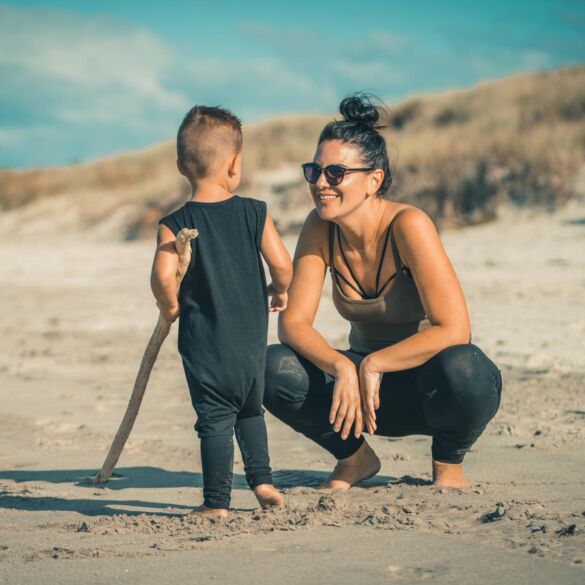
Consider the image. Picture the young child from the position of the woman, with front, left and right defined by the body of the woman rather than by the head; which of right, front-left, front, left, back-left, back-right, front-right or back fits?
front-right

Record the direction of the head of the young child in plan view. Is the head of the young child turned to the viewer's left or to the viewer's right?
to the viewer's right

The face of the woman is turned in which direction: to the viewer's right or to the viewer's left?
to the viewer's left

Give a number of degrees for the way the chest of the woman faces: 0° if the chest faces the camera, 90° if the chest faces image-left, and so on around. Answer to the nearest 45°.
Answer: approximately 0°
